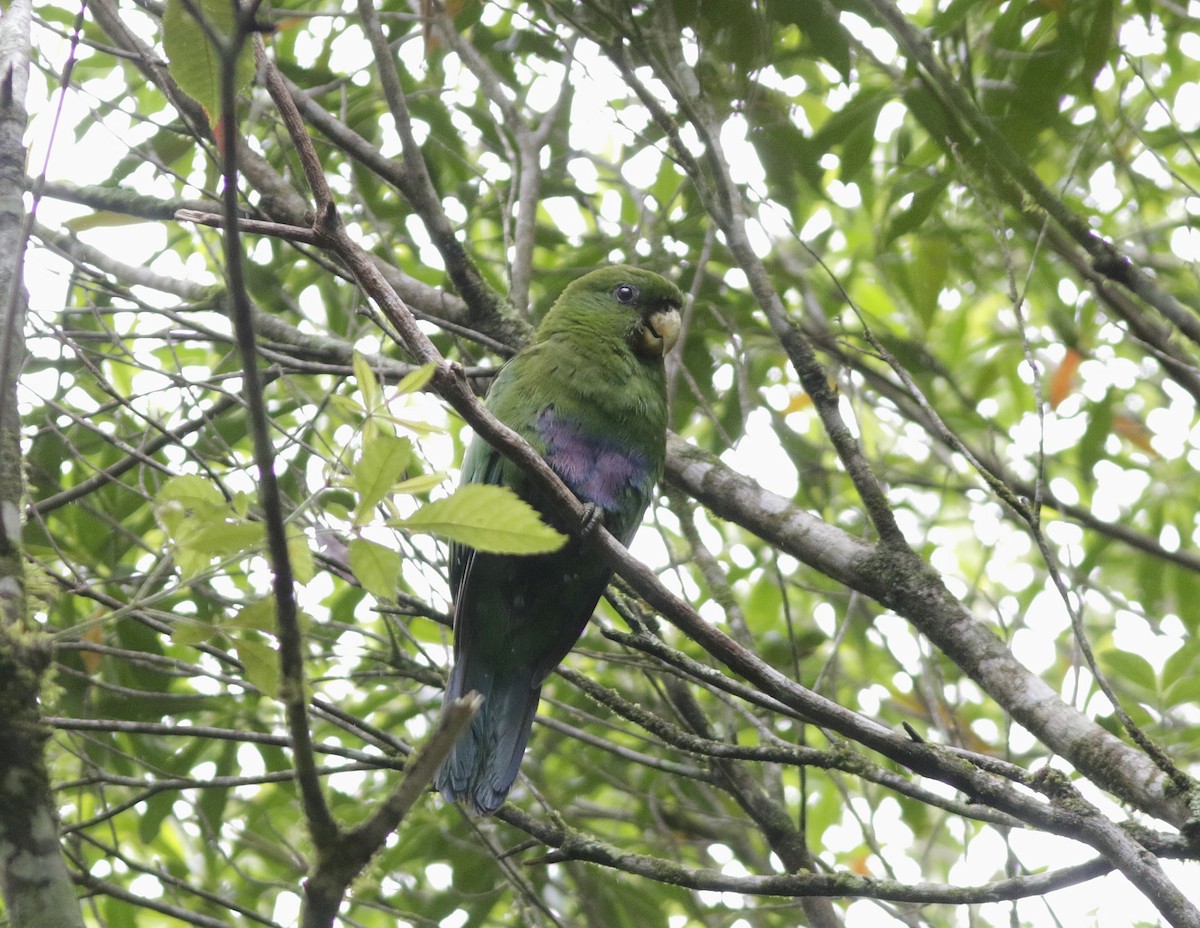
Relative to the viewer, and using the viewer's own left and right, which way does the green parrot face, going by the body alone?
facing the viewer and to the right of the viewer

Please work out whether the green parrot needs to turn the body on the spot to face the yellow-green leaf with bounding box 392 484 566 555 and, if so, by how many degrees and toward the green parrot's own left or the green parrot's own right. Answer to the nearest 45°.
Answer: approximately 45° to the green parrot's own right

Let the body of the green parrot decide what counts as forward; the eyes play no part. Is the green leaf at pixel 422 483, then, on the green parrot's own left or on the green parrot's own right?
on the green parrot's own right

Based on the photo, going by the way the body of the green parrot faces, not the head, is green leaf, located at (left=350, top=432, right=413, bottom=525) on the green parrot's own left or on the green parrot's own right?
on the green parrot's own right

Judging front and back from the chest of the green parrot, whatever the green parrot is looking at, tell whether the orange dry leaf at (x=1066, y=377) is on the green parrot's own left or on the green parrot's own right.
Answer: on the green parrot's own left

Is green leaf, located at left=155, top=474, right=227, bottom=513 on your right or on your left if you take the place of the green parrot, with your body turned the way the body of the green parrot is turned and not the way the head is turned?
on your right

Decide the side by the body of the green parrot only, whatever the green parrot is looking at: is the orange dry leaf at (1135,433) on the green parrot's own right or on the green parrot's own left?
on the green parrot's own left

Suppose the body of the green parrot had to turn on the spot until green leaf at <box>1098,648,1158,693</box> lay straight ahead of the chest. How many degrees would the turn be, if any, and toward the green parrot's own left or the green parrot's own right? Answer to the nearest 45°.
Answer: approximately 45° to the green parrot's own left

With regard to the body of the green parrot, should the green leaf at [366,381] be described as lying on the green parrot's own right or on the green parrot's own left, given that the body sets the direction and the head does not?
on the green parrot's own right

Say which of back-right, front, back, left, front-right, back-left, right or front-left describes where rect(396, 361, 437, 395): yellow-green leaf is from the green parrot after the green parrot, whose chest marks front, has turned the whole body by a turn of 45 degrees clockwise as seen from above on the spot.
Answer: front

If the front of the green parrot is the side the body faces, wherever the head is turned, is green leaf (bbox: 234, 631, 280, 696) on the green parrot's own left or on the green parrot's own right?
on the green parrot's own right
